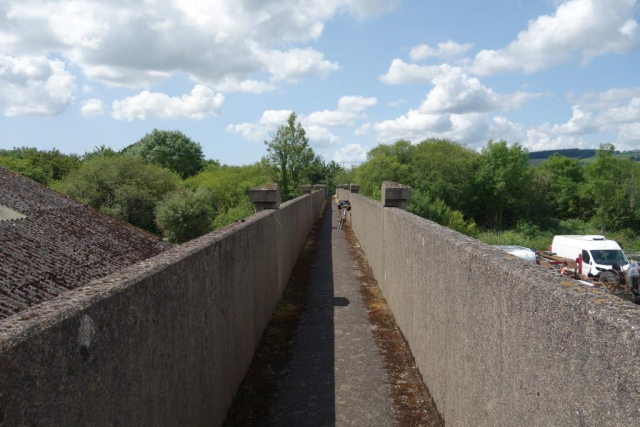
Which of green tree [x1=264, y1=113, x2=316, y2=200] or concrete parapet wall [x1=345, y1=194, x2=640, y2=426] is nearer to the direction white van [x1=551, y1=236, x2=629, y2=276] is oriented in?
the concrete parapet wall

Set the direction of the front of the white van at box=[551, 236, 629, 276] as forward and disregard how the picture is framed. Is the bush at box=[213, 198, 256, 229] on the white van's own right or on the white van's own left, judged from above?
on the white van's own right

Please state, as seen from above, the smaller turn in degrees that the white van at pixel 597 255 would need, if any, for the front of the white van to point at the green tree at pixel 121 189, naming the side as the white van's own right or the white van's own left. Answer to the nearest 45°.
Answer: approximately 135° to the white van's own right

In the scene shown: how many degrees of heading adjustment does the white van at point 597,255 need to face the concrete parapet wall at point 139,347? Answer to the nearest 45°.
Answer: approximately 45° to its right

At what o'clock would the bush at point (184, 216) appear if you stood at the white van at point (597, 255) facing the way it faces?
The bush is roughly at 4 o'clock from the white van.

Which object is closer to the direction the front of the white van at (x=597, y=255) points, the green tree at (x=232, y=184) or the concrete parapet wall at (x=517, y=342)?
the concrete parapet wall

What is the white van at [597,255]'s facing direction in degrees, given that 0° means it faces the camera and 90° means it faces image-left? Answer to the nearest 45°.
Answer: approximately 315°

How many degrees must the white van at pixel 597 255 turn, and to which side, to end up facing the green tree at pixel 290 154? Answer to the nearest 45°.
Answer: approximately 135° to its right

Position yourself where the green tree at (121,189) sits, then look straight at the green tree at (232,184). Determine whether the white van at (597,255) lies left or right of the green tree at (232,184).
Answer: right
